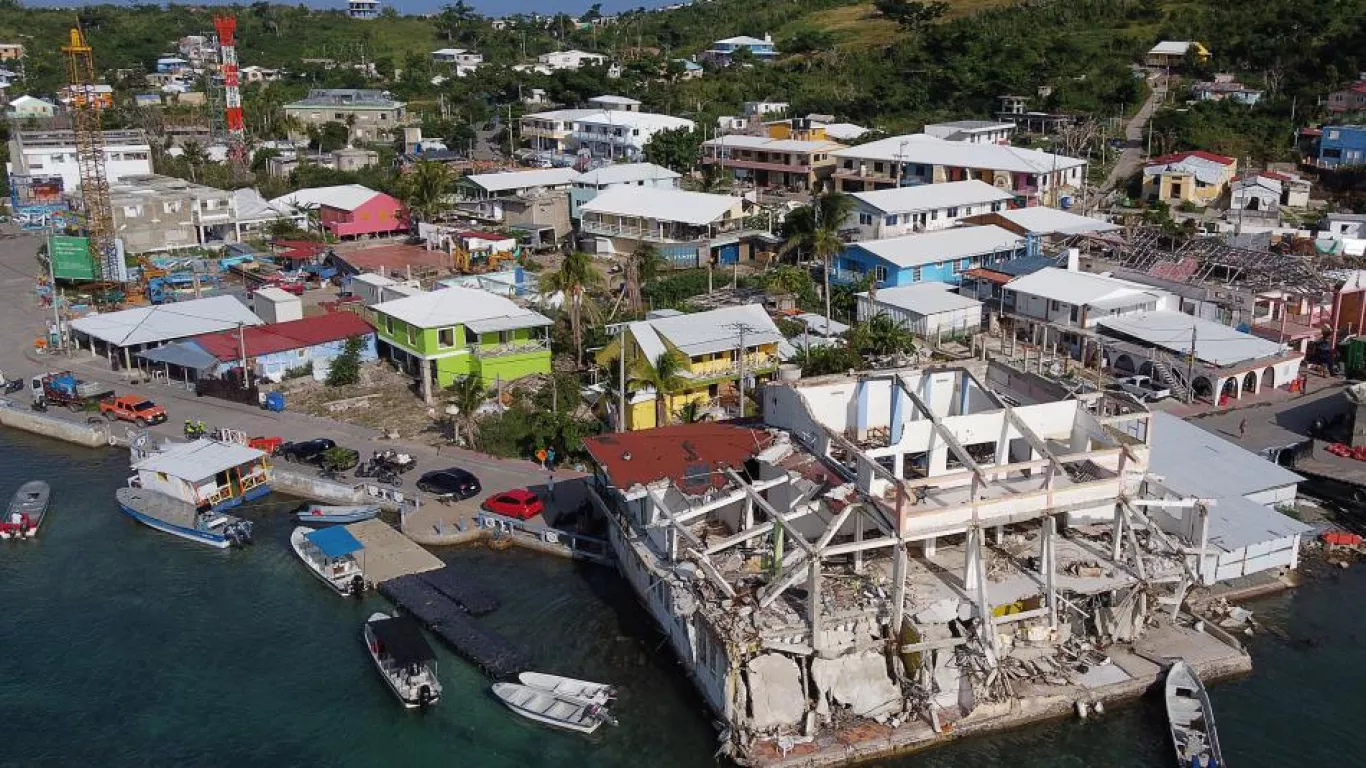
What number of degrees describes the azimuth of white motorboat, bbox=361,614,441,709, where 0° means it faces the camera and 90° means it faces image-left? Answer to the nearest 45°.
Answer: approximately 135°

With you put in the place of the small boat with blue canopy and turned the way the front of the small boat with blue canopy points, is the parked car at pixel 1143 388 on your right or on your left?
on your right

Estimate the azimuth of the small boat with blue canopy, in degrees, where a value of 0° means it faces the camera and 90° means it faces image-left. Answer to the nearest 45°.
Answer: approximately 135°

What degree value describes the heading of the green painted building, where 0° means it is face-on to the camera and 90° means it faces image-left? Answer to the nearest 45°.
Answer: approximately 315°

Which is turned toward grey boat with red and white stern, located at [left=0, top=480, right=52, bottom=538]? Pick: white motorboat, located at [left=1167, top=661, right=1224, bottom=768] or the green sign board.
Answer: the green sign board

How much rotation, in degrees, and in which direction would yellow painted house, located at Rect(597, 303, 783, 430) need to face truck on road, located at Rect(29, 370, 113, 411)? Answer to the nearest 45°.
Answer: approximately 135° to its right

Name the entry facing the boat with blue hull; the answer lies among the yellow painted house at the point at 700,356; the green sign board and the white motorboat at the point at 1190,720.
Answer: the green sign board

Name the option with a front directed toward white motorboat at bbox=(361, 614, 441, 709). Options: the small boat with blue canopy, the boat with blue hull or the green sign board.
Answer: the green sign board

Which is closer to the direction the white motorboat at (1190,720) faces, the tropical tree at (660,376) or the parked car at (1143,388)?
the parked car

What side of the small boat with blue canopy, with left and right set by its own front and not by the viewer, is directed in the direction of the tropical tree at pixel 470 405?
right

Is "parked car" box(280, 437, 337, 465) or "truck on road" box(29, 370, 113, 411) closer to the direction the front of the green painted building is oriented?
the parked car

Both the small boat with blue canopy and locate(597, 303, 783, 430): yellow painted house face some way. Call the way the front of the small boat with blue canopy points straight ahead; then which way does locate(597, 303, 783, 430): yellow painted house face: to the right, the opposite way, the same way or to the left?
the opposite way

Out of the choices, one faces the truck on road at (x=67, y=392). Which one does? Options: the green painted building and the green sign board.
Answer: the green sign board

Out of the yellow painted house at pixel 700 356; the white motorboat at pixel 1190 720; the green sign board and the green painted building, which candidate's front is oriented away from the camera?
the white motorboat

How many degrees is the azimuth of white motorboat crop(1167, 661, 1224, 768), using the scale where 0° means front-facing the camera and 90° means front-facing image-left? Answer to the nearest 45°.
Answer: approximately 180°

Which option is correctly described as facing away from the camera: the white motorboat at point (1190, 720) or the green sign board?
the white motorboat

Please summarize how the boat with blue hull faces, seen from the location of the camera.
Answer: facing away from the viewer and to the left of the viewer
